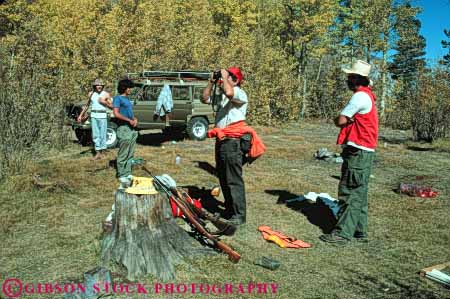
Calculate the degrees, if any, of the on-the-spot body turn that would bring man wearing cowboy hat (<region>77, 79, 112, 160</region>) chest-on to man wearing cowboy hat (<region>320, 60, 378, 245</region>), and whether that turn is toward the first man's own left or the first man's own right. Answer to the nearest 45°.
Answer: approximately 45° to the first man's own left

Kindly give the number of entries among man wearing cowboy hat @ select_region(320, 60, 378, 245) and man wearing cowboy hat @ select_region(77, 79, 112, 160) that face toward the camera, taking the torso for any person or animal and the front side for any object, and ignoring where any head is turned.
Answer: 1

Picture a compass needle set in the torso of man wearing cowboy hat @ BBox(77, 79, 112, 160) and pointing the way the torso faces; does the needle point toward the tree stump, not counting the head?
yes

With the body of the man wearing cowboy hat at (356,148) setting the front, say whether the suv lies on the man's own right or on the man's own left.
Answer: on the man's own right

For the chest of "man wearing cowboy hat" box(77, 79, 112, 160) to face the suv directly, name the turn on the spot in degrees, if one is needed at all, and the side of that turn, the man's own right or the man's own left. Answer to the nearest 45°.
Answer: approximately 135° to the man's own left

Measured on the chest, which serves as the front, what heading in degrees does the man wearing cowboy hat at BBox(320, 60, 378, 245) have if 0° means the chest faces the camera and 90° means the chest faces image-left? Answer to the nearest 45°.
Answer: approximately 90°

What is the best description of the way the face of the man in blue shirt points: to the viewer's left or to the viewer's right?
to the viewer's right

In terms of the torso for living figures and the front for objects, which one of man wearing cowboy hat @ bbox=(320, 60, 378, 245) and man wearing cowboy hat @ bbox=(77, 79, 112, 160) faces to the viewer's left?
man wearing cowboy hat @ bbox=(320, 60, 378, 245)
